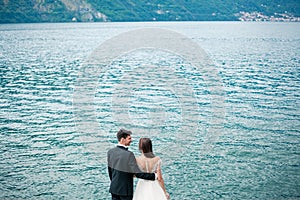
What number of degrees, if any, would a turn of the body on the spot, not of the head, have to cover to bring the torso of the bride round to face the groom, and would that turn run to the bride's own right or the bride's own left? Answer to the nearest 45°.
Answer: approximately 135° to the bride's own left

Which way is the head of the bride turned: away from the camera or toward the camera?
away from the camera

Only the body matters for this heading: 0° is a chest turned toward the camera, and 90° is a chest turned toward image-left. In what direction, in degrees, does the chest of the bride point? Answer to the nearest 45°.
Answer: approximately 180°
